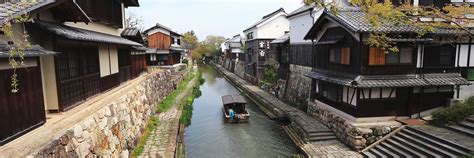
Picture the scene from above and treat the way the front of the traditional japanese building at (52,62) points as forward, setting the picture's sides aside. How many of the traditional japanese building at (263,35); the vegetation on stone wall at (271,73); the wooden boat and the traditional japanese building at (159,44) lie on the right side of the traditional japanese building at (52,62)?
0

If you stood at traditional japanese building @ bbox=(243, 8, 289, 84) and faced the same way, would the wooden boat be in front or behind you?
in front

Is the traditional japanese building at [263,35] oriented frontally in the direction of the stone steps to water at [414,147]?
no

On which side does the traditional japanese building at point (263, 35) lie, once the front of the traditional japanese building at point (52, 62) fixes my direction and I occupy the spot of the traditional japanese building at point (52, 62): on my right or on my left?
on my left

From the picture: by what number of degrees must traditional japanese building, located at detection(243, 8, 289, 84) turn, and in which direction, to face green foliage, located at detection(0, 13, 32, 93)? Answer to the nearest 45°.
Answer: approximately 45° to its left

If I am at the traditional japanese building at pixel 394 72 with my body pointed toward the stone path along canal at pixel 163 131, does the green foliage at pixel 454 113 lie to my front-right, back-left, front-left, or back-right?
back-left

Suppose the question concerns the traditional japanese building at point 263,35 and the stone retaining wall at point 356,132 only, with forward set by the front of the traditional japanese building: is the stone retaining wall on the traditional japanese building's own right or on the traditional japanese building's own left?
on the traditional japanese building's own left

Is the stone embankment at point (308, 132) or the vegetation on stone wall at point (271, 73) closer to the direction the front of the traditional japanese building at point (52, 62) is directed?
the stone embankment

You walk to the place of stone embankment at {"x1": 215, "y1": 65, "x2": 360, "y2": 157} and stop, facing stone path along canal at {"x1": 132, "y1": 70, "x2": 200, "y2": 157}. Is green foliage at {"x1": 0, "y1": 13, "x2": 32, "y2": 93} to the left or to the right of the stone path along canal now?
left

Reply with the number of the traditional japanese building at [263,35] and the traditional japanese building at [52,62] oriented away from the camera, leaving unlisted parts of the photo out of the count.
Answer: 0

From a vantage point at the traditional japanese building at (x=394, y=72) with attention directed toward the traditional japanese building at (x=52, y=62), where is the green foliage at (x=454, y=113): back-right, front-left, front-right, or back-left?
back-left

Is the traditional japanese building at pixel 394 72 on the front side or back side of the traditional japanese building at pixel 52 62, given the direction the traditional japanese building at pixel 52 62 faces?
on the front side

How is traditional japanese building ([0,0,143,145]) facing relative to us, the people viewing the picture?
facing the viewer and to the right of the viewer

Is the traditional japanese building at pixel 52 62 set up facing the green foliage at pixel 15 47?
no

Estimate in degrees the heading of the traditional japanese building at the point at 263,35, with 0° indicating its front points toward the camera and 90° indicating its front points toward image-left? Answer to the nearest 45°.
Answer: approximately 45°

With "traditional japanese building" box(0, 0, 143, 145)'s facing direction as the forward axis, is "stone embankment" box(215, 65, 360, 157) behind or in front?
in front
